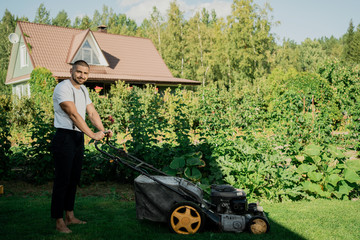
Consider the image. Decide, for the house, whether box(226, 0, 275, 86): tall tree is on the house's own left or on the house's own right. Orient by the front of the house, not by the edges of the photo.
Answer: on the house's own left

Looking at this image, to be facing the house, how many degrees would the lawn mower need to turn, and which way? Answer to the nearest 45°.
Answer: approximately 90° to its left

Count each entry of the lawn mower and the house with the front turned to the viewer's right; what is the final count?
1

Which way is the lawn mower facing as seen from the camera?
to the viewer's right

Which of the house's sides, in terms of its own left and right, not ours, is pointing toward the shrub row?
front

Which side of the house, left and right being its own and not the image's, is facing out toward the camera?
front

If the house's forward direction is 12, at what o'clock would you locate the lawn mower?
The lawn mower is roughly at 12 o'clock from the house.

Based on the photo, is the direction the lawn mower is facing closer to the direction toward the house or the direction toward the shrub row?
the shrub row

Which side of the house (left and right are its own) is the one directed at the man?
front

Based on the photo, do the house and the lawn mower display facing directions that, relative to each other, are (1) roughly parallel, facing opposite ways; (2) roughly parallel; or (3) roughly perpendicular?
roughly perpendicular

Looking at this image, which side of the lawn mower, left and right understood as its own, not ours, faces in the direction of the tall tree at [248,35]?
left

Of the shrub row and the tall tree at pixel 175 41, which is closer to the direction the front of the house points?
the shrub row

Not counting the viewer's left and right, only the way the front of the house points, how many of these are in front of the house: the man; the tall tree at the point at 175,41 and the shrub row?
2

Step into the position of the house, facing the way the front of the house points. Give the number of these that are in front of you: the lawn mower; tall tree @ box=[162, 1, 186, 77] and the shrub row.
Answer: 2
